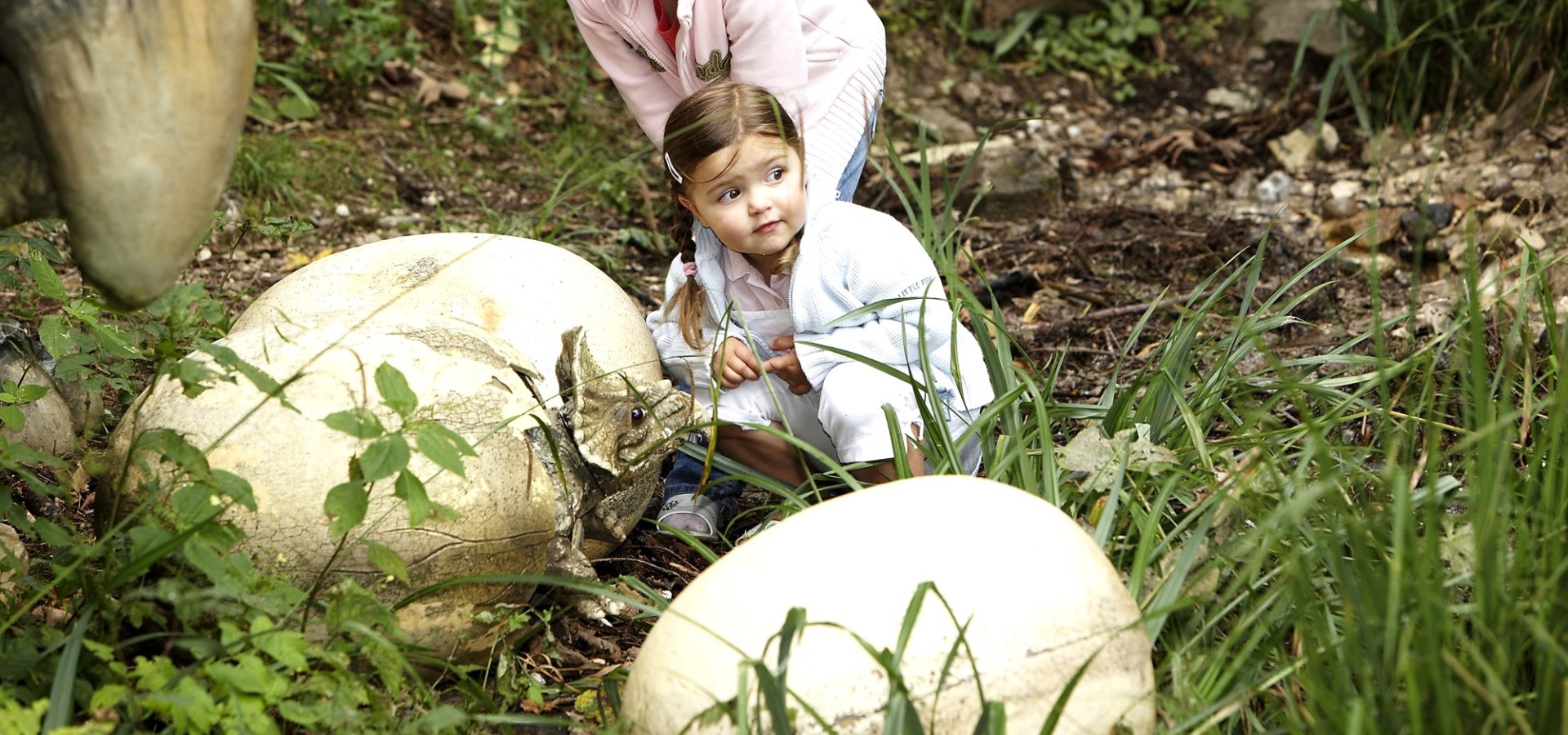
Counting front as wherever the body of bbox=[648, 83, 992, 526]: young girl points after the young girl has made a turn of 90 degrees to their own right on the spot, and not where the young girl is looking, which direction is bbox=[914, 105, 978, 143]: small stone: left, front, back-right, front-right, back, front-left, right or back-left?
front-right

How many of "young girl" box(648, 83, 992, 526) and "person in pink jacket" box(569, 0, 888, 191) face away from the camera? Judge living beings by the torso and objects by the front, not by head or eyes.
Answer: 0

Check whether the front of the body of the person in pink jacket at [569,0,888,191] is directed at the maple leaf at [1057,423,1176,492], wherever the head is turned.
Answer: no

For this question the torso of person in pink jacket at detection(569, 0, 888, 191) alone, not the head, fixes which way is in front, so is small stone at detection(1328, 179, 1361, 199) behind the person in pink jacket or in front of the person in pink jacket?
behind

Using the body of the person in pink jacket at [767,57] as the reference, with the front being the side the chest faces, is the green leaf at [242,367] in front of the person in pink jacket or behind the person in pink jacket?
in front

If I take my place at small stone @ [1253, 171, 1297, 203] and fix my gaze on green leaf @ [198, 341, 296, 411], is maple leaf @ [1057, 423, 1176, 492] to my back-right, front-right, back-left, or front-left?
front-left

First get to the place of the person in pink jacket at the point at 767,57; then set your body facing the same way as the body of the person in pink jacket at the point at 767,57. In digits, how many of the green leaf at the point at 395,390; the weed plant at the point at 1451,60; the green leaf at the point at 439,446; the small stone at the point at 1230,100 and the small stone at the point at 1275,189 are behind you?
3

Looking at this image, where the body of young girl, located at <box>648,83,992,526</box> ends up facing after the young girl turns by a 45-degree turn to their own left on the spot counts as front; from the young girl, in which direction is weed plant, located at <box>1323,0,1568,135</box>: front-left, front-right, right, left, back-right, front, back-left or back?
back-left

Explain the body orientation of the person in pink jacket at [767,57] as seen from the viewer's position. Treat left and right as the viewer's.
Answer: facing the viewer and to the left of the viewer

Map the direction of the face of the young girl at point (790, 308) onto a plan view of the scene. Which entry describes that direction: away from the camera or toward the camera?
toward the camera

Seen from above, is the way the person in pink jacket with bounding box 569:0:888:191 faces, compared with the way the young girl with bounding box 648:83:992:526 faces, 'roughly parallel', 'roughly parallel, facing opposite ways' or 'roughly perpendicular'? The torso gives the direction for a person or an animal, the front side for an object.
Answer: roughly parallel

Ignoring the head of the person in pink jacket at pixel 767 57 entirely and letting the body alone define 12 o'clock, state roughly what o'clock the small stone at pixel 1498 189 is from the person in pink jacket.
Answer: The small stone is roughly at 7 o'clock from the person in pink jacket.

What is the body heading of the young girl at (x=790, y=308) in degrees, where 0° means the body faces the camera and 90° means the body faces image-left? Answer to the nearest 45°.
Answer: approximately 45°

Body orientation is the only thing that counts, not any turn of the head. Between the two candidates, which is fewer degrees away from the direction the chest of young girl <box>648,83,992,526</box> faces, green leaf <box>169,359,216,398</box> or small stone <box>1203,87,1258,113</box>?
the green leaf
